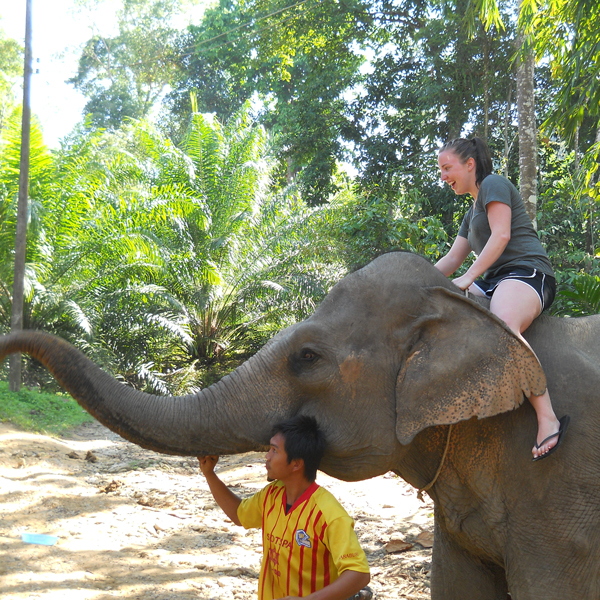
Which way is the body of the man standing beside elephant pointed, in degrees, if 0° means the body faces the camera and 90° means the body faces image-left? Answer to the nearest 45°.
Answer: approximately 45°

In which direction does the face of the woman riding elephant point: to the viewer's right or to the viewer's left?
to the viewer's left

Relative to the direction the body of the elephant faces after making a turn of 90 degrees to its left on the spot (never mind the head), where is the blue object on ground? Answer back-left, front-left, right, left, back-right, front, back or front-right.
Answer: back-right

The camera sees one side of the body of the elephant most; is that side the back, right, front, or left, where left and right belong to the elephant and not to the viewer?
left

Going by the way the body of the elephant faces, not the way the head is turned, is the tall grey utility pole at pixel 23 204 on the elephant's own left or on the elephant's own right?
on the elephant's own right

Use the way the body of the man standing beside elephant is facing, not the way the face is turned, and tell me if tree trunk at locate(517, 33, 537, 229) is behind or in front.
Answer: behind

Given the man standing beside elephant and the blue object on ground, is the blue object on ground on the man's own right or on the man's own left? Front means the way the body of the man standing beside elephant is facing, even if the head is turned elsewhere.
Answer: on the man's own right

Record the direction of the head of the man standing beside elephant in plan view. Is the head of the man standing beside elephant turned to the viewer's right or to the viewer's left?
to the viewer's left
